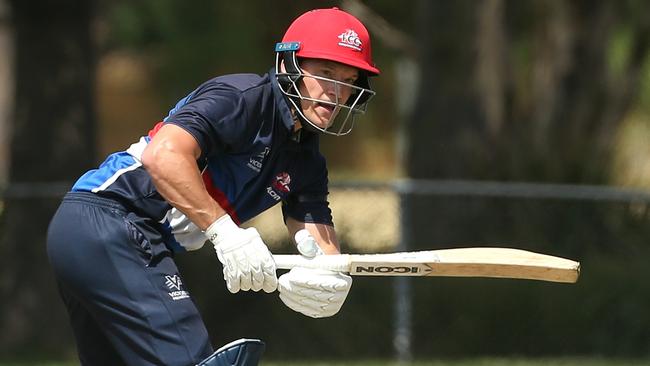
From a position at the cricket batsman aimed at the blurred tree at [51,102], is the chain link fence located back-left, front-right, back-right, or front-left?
front-right

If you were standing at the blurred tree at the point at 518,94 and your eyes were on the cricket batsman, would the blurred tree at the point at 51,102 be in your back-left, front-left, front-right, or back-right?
front-right

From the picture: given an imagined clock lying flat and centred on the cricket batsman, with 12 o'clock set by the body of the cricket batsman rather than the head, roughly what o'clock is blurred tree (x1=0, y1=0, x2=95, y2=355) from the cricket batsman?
The blurred tree is roughly at 7 o'clock from the cricket batsman.

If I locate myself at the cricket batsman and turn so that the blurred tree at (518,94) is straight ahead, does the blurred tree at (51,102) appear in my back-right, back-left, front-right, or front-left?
front-left

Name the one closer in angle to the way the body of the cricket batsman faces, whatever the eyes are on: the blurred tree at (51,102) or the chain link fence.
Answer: the chain link fence

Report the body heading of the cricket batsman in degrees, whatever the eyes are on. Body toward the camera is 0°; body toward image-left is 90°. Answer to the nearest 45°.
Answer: approximately 315°

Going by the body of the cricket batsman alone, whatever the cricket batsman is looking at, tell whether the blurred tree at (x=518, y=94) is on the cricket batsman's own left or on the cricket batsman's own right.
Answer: on the cricket batsman's own left

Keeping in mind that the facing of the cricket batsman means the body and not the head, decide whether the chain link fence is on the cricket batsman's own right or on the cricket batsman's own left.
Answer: on the cricket batsman's own left
